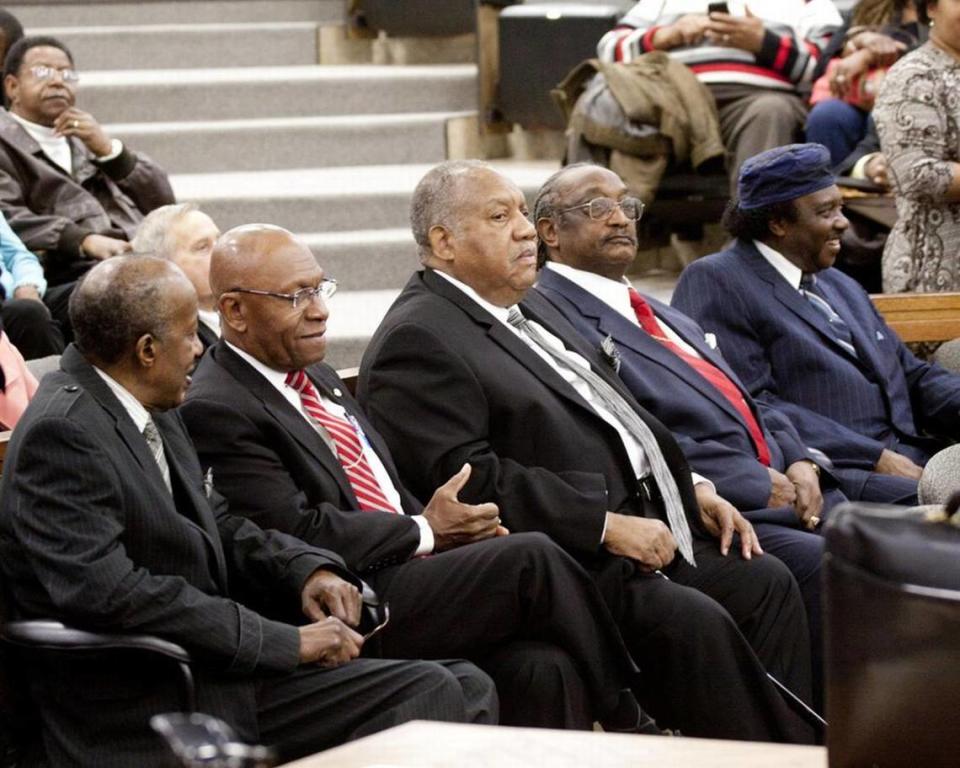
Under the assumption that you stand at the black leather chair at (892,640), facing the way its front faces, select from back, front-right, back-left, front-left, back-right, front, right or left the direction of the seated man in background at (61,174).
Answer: left

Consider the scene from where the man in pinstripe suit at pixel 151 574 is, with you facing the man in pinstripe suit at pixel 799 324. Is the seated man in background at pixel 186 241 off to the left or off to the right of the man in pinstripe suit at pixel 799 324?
left

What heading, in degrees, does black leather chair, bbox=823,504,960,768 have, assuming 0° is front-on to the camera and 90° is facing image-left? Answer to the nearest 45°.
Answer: approximately 225°

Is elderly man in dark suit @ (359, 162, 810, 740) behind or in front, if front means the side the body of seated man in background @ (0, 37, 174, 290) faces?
in front

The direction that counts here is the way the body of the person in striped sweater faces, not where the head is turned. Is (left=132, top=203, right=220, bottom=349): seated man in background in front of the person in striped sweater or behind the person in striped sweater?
in front

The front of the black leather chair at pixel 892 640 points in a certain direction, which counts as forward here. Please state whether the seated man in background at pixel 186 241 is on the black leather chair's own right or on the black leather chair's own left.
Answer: on the black leather chair's own left

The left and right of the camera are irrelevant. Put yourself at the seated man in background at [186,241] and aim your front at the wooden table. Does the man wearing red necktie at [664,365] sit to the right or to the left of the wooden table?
left

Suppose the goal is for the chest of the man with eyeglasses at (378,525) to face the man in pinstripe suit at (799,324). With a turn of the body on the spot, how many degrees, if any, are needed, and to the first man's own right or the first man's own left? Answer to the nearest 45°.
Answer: approximately 90° to the first man's own left

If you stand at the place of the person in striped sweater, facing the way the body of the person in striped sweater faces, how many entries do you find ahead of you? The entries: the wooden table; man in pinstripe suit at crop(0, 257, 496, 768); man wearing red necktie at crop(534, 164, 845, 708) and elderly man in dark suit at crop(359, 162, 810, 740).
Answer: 4

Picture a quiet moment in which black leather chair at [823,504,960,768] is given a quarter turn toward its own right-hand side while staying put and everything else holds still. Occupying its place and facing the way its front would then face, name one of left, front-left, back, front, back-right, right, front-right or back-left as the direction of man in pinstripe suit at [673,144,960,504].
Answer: back-left

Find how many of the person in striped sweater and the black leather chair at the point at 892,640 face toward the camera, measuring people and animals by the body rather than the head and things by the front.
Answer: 1

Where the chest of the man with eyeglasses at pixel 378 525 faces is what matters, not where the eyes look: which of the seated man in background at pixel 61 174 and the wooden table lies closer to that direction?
the wooden table
